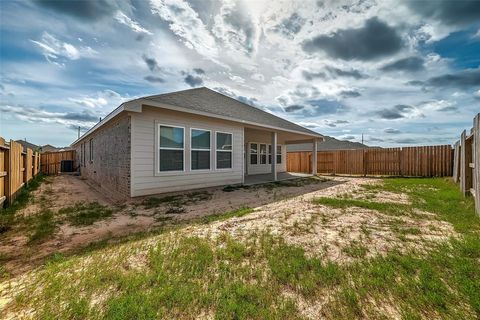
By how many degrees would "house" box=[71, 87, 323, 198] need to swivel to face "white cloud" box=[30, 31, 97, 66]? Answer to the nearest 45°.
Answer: approximately 45° to its left

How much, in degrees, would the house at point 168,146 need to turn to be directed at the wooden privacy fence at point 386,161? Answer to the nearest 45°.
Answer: approximately 135° to its right

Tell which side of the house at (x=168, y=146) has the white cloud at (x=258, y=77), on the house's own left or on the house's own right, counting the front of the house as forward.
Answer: on the house's own right

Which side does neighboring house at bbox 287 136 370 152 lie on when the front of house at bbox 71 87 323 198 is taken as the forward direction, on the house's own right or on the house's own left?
on the house's own right

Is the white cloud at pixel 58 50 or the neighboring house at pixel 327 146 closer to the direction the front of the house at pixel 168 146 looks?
the white cloud

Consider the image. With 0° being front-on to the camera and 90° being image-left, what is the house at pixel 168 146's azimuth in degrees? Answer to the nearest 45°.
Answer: approximately 135°
